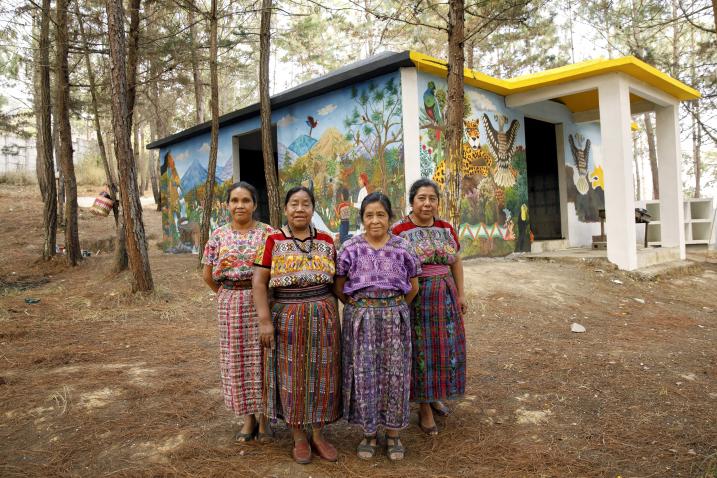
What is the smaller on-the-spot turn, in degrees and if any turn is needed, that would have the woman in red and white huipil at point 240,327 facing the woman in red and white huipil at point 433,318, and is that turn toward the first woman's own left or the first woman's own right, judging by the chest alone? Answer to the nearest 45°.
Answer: approximately 90° to the first woman's own left

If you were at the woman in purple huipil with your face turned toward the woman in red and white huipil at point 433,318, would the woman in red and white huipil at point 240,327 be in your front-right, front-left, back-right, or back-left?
back-left

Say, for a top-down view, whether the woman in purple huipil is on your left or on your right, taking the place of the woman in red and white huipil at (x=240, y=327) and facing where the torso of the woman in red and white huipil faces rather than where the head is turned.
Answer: on your left

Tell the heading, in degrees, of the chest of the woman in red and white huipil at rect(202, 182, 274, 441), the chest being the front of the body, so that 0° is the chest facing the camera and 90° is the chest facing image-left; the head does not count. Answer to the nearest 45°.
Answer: approximately 0°

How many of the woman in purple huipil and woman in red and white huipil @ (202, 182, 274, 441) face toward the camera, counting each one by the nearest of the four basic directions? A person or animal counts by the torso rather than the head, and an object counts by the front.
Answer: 2

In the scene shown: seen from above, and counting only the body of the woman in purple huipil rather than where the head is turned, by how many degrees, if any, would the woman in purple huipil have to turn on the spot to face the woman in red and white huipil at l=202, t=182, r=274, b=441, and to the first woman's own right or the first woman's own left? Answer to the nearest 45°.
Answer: approximately 90° to the first woman's own right
